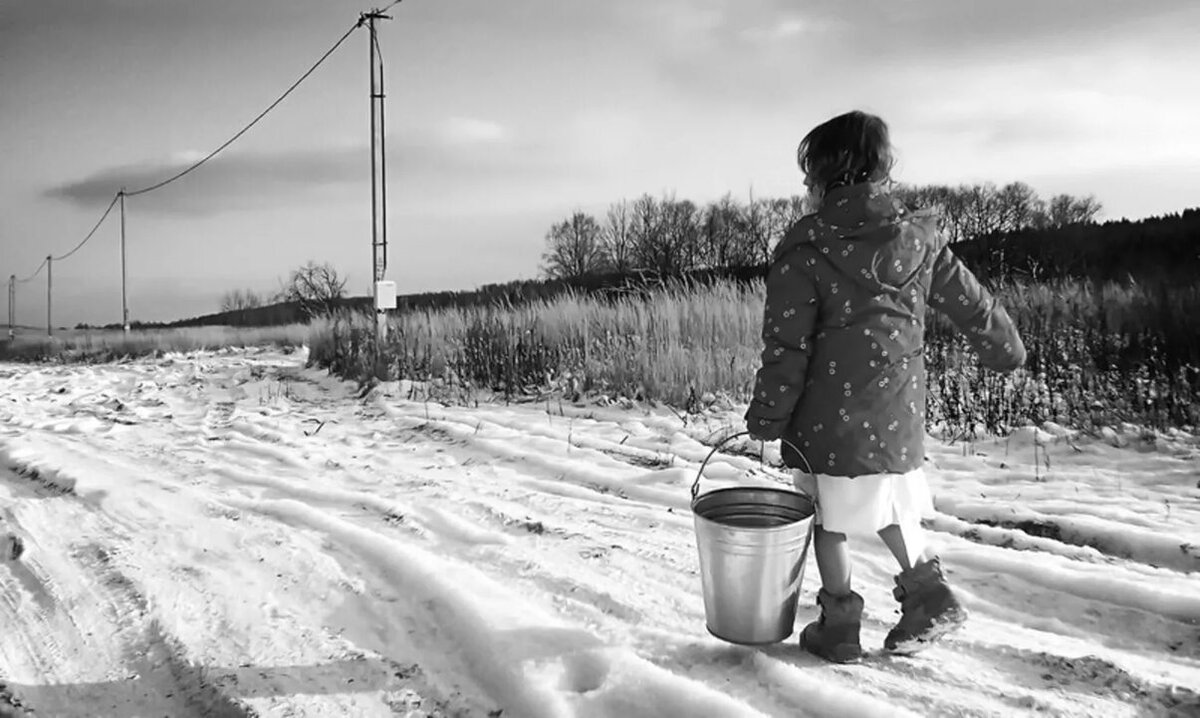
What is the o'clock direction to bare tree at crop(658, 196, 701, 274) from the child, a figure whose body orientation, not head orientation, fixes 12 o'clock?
The bare tree is roughly at 1 o'clock from the child.

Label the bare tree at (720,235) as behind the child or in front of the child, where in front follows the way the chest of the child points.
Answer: in front

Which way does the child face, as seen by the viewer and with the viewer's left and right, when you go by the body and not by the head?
facing away from the viewer and to the left of the viewer
